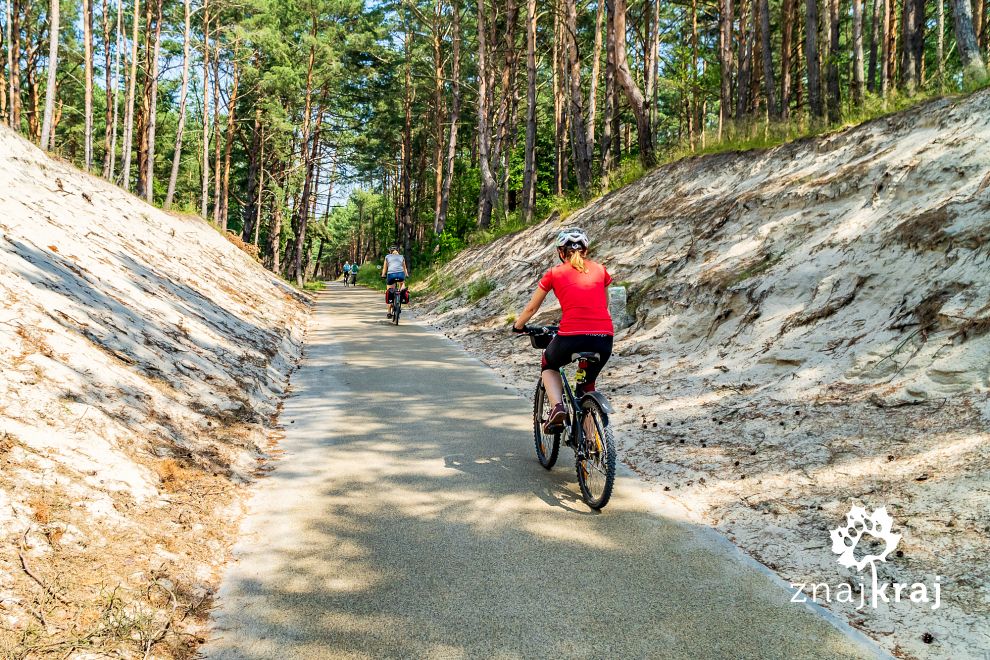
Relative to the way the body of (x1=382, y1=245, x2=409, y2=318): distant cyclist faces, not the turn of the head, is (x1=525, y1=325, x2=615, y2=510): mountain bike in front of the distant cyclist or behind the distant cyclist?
behind

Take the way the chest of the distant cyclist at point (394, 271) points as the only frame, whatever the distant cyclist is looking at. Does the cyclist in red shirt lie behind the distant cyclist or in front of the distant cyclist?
behind

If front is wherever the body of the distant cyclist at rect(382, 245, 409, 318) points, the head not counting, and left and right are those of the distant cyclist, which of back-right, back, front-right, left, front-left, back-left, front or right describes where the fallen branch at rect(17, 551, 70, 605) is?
back

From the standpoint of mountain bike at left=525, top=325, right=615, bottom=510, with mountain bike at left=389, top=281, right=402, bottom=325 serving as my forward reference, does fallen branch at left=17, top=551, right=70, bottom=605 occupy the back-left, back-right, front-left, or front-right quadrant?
back-left

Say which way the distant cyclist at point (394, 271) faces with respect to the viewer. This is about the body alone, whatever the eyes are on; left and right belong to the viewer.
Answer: facing away from the viewer

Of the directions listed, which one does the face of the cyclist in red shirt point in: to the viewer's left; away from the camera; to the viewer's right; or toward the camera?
away from the camera
